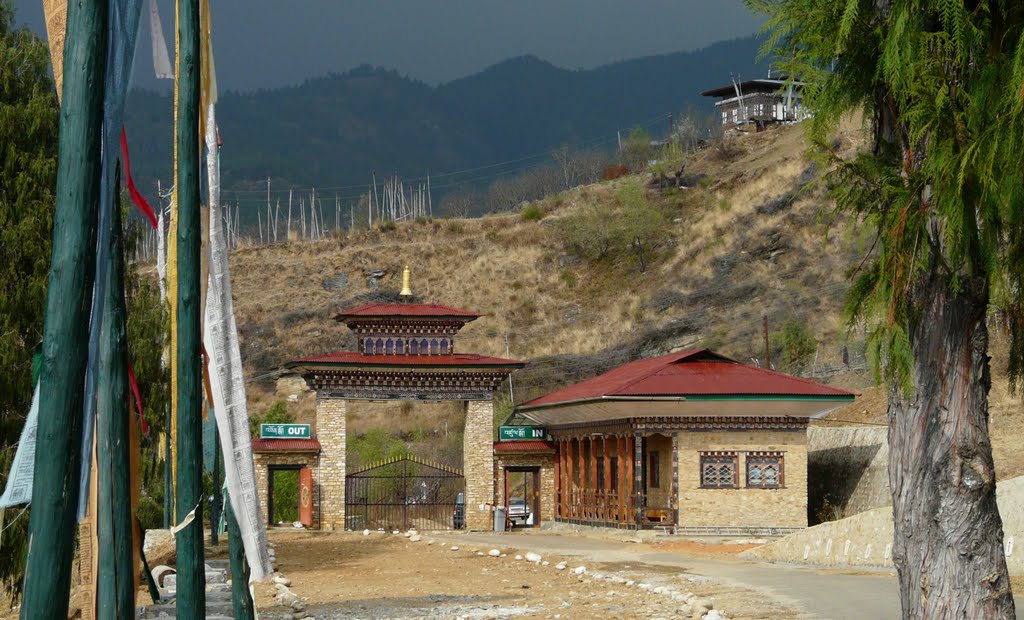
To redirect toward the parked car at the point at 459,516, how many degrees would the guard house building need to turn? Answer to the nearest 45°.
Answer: approximately 90° to its right

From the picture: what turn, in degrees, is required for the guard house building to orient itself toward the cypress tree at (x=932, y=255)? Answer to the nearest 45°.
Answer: approximately 45° to its left

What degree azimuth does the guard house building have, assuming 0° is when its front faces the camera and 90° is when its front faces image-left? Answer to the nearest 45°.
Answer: approximately 45°

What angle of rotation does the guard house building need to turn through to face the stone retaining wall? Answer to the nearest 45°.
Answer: approximately 45° to its left

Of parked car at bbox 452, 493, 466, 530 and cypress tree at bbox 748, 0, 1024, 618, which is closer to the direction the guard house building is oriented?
the cypress tree

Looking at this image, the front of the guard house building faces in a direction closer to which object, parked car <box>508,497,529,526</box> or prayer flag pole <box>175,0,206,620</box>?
the prayer flag pole
